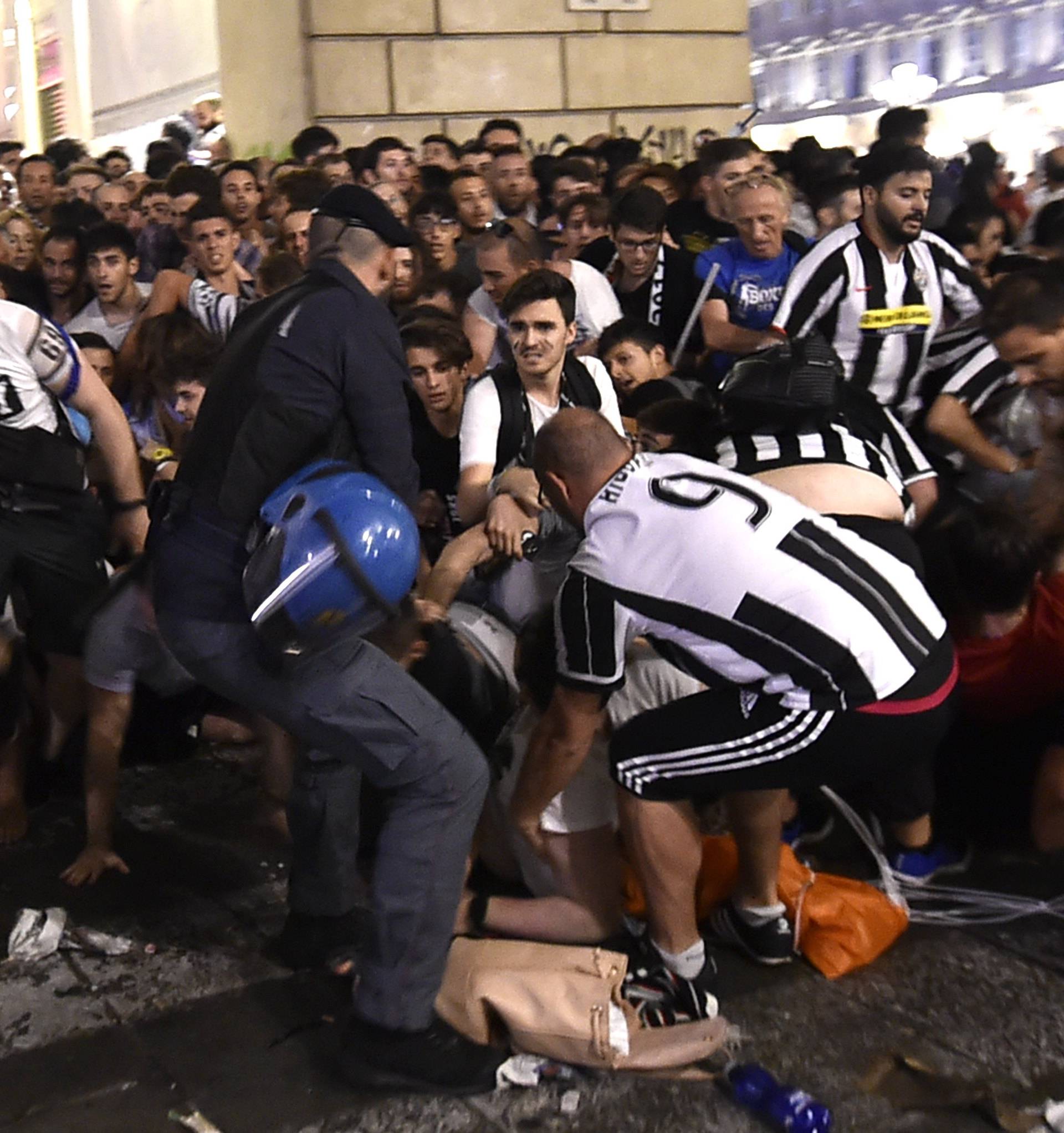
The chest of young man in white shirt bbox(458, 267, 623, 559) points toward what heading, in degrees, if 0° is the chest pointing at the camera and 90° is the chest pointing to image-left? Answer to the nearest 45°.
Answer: approximately 0°

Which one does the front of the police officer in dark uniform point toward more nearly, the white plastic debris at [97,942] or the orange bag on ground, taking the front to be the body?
the orange bag on ground

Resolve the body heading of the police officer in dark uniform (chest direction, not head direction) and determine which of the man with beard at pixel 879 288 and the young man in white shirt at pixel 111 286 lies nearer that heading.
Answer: the man with beard

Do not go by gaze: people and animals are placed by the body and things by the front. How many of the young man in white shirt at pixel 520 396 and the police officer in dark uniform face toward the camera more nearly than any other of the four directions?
1

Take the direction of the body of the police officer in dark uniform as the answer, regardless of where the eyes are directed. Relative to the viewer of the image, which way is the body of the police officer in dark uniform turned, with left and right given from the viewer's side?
facing to the right of the viewer

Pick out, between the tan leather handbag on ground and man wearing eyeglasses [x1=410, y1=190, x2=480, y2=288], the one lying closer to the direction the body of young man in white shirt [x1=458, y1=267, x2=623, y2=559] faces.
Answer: the tan leather handbag on ground

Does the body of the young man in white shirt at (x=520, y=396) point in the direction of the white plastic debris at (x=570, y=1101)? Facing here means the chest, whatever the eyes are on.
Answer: yes

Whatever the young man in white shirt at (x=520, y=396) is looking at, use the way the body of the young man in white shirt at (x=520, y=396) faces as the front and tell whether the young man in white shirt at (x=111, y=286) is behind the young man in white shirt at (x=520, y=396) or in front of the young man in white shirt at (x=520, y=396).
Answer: behind
